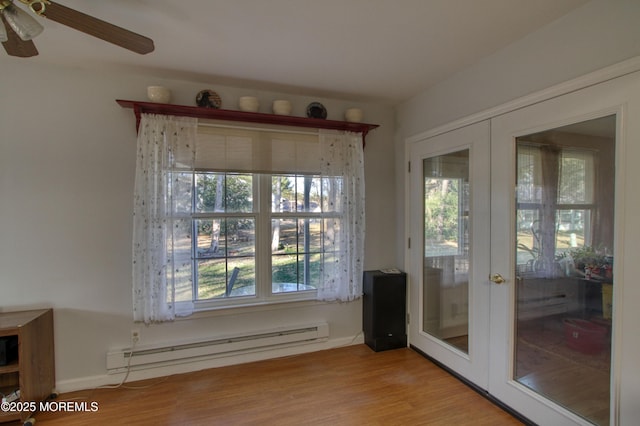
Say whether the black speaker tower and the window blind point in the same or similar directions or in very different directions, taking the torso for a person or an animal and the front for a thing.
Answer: same or similar directions

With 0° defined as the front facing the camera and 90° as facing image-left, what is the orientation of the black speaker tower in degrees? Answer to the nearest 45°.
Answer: approximately 315°

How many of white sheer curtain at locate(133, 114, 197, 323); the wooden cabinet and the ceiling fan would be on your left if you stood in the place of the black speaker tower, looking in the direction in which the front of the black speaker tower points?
0

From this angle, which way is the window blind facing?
toward the camera

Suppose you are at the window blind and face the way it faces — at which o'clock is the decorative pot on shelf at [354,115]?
The decorative pot on shelf is roughly at 9 o'clock from the window blind.

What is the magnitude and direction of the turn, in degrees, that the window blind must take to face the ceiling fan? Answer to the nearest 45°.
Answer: approximately 45° to its right

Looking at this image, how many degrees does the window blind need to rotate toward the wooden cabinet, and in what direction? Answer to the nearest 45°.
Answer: approximately 90° to its right

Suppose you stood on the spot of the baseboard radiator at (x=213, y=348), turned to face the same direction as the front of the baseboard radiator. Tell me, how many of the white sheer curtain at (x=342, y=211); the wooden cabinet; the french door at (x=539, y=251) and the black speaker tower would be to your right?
1

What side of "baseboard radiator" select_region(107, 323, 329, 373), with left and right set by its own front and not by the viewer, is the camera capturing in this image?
front

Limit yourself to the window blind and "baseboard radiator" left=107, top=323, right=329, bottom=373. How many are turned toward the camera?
2

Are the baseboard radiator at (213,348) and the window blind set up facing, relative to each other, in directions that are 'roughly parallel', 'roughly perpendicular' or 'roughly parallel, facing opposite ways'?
roughly parallel

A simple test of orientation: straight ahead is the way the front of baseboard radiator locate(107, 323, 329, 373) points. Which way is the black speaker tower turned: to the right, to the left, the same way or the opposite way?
the same way
